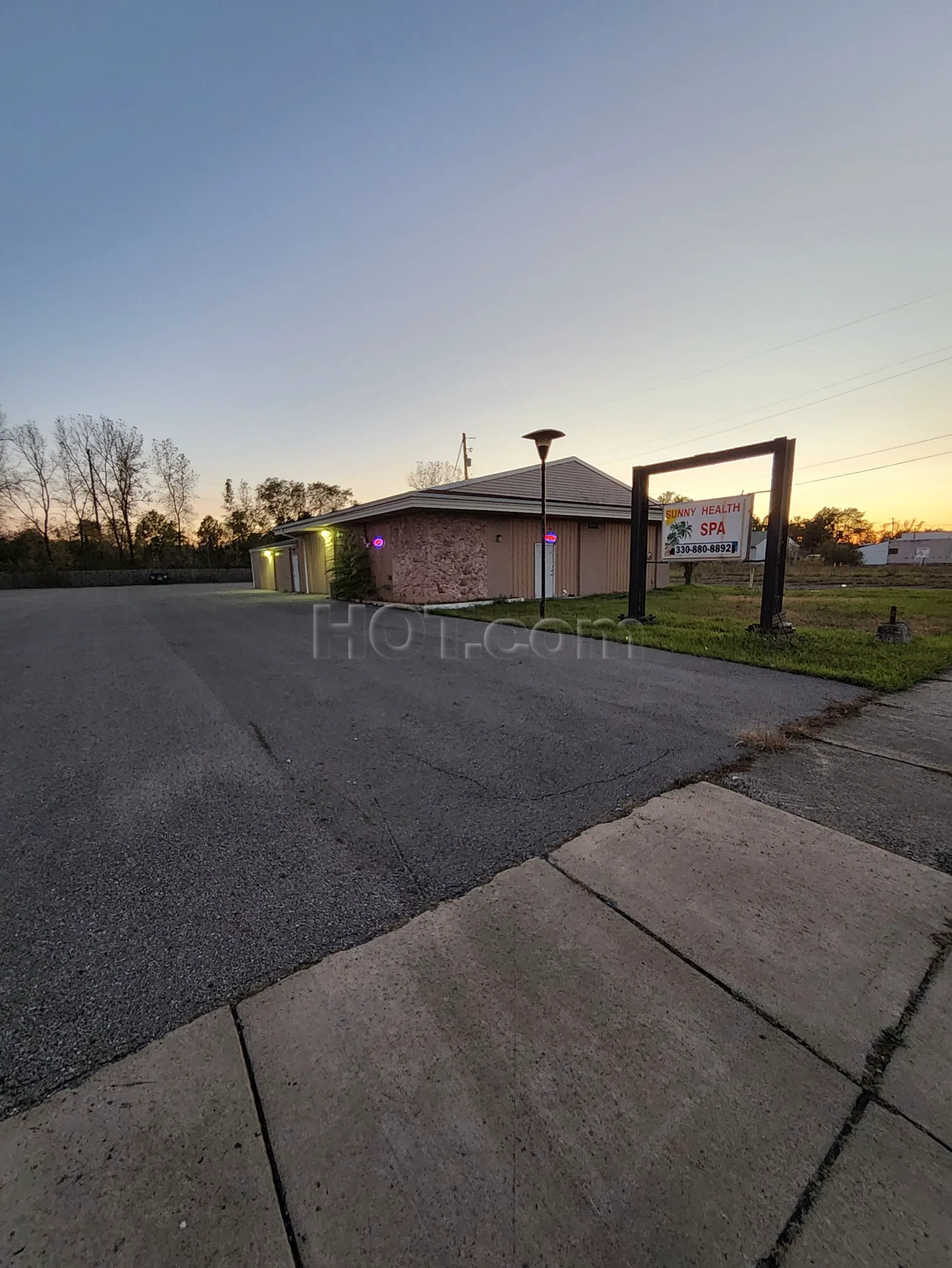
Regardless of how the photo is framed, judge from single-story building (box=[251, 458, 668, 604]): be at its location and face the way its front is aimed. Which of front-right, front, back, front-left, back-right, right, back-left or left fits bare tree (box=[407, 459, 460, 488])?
back

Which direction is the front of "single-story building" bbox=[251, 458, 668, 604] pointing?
toward the camera

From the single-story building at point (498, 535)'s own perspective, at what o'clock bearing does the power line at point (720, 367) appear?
The power line is roughly at 8 o'clock from the single-story building.

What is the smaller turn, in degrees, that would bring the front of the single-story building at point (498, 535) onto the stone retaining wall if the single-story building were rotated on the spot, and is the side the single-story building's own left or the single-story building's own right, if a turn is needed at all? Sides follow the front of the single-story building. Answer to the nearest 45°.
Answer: approximately 135° to the single-story building's own right

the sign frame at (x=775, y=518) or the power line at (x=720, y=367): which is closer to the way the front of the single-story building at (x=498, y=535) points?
the sign frame

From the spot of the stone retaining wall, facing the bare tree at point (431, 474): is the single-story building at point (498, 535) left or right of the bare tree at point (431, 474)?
right

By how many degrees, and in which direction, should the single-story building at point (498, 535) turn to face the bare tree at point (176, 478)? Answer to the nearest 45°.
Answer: approximately 135° to its right

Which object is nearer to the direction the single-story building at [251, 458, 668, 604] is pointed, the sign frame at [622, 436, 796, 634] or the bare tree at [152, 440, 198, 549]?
the sign frame

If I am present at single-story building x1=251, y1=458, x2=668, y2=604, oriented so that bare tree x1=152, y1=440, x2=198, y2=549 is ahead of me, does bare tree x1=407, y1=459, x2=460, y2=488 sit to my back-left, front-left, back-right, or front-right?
front-right
